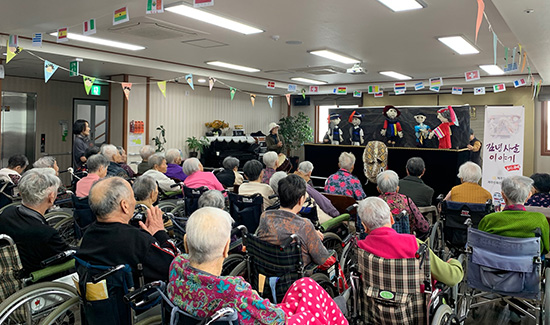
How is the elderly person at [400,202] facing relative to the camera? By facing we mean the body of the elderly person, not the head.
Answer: away from the camera

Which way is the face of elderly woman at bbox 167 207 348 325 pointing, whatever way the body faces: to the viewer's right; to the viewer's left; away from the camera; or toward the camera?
away from the camera

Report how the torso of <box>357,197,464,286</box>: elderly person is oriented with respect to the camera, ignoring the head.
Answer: away from the camera

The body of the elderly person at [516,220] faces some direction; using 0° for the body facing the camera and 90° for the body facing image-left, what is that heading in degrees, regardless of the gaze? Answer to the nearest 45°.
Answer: approximately 180°

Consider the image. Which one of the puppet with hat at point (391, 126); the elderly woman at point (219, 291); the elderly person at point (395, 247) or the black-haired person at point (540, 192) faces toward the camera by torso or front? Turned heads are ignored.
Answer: the puppet with hat

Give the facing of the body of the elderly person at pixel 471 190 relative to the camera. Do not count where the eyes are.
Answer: away from the camera

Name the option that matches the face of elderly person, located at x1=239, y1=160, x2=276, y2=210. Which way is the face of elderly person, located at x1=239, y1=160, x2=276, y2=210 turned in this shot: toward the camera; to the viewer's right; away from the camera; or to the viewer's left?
away from the camera

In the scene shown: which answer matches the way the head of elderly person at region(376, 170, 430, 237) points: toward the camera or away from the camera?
away from the camera

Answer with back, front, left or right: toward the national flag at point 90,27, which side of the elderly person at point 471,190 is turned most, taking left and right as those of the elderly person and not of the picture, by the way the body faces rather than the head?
left

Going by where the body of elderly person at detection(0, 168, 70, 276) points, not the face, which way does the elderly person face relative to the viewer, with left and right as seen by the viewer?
facing away from the viewer and to the right of the viewer
